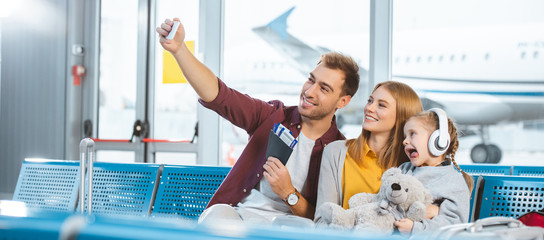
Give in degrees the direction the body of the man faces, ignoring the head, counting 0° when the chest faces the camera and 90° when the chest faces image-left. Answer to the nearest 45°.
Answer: approximately 45°

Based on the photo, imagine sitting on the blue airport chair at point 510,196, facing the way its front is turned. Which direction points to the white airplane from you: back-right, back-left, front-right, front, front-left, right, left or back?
back

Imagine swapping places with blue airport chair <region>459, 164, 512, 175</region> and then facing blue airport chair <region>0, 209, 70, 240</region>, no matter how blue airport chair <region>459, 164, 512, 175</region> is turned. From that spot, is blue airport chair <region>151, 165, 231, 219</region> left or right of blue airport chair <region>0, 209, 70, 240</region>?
right

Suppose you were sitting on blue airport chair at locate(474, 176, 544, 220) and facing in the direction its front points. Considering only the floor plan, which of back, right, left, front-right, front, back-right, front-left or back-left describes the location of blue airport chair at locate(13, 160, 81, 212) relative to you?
right

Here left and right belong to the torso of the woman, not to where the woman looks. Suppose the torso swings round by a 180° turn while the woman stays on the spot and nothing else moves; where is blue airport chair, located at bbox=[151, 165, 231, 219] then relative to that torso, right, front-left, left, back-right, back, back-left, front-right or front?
left

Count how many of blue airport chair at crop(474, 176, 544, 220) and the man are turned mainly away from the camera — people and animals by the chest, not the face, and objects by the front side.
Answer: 0

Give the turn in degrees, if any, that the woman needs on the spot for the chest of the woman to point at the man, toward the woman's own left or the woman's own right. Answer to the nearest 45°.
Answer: approximately 90° to the woman's own right

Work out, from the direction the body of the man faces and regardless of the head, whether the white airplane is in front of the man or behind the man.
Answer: behind

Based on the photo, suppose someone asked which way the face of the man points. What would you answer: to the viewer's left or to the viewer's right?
to the viewer's left

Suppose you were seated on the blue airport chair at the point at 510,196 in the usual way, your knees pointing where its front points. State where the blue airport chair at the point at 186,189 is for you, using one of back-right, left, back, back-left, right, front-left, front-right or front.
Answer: right
